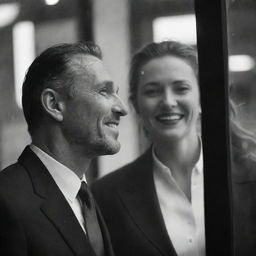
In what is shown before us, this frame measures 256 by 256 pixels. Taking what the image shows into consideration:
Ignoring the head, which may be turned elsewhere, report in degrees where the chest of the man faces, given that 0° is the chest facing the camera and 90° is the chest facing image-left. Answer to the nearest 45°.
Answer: approximately 315°

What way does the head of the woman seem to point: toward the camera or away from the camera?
toward the camera

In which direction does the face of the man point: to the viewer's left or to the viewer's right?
to the viewer's right
